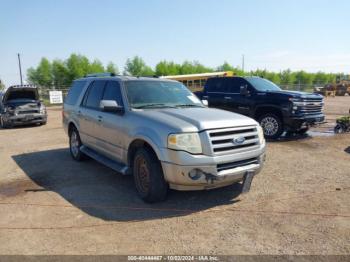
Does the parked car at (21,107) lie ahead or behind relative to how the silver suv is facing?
behind

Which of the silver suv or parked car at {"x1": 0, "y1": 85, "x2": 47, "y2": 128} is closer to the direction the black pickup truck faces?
the silver suv

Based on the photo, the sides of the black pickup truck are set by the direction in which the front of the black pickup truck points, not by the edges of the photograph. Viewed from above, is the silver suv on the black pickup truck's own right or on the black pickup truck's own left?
on the black pickup truck's own right

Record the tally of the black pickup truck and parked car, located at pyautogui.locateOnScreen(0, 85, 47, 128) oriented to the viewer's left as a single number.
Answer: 0

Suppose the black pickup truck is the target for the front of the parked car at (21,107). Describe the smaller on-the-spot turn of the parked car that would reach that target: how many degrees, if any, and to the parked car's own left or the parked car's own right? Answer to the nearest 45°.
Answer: approximately 45° to the parked car's own left

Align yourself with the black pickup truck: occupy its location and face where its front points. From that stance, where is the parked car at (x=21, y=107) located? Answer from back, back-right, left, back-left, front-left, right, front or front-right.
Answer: back-right

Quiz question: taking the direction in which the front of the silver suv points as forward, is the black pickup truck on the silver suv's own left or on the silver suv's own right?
on the silver suv's own left
